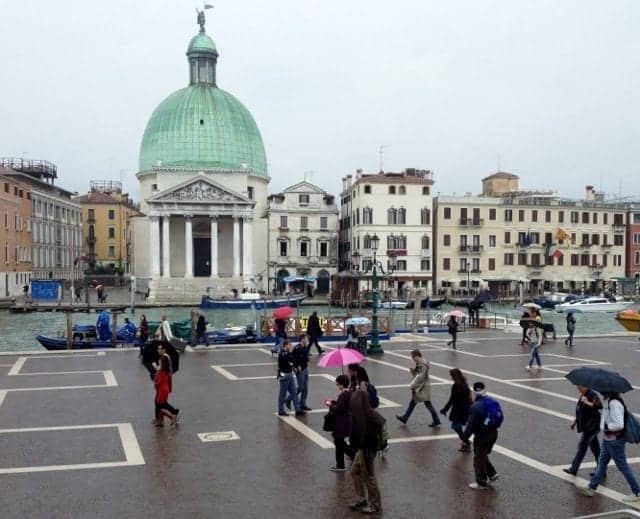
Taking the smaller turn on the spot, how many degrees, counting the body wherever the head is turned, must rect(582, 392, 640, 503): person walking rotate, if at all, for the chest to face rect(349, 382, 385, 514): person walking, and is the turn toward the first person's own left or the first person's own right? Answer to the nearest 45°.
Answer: approximately 45° to the first person's own left

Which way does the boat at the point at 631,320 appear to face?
to the viewer's left
